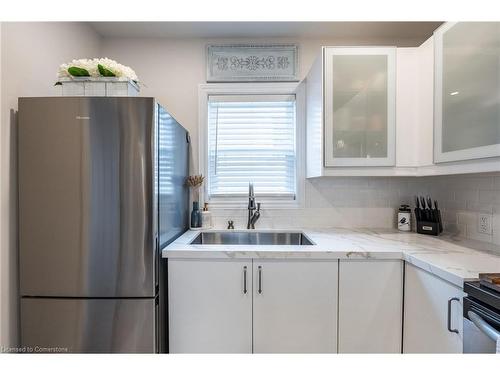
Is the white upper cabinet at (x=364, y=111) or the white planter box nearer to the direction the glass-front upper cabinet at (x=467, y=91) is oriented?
the white planter box

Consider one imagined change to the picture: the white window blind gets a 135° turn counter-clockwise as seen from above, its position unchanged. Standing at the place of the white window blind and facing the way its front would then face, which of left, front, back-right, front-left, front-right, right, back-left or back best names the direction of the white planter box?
back

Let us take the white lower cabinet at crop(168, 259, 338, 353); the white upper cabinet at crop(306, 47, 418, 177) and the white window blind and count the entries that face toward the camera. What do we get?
3

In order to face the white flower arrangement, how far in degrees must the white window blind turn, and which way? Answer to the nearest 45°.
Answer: approximately 45° to its right

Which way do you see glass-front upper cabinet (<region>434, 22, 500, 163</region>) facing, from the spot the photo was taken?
facing the viewer and to the left of the viewer

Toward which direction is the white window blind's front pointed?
toward the camera

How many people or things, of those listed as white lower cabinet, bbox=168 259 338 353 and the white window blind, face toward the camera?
2

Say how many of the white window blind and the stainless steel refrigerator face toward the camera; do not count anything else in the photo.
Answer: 2

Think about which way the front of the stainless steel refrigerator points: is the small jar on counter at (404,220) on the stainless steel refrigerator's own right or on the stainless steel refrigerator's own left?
on the stainless steel refrigerator's own left

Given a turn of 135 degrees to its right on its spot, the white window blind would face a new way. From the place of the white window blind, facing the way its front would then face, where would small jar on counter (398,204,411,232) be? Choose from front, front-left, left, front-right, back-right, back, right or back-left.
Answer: back-right

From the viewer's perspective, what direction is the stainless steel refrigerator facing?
toward the camera

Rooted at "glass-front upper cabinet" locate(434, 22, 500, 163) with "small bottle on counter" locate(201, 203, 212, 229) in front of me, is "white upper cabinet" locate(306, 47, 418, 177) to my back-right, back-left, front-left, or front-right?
front-right
